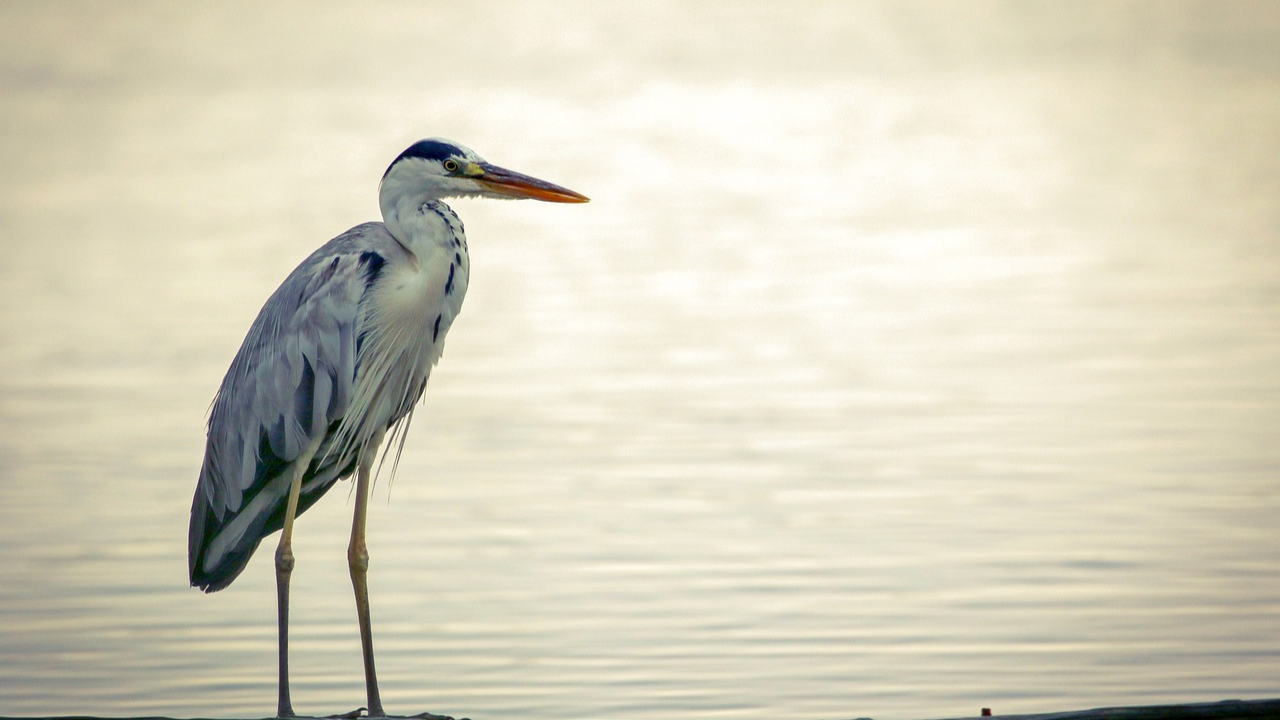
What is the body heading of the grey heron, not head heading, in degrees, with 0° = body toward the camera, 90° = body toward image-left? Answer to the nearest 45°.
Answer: approximately 270°
